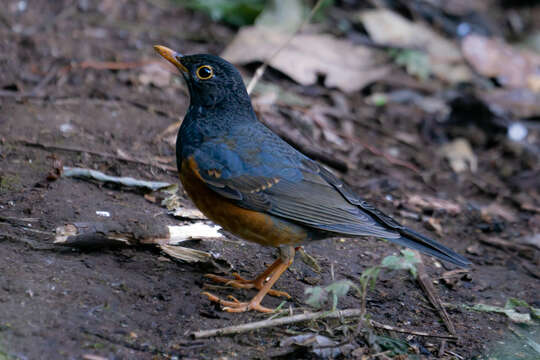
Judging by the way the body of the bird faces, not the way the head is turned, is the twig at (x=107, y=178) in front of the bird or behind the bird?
in front

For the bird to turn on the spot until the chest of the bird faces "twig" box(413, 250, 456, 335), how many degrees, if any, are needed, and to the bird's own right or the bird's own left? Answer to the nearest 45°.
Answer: approximately 180°

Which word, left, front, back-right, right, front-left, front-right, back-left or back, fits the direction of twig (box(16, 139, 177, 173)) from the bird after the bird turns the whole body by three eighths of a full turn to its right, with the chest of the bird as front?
left

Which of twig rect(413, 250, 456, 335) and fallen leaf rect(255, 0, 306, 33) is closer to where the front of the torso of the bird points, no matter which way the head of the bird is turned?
the fallen leaf

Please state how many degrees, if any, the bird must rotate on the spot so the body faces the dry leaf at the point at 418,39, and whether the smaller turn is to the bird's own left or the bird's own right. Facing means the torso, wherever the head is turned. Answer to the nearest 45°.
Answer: approximately 90° to the bird's own right

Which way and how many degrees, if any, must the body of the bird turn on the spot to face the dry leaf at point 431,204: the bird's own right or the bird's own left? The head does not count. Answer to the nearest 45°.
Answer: approximately 135° to the bird's own right

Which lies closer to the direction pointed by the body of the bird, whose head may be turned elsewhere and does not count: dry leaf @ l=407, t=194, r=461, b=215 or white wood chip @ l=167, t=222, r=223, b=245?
the white wood chip

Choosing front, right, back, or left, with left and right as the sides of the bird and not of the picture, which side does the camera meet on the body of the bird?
left

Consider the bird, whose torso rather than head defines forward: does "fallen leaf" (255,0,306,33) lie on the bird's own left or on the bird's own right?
on the bird's own right

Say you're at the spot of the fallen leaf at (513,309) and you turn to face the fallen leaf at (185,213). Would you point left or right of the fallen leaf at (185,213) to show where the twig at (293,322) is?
left

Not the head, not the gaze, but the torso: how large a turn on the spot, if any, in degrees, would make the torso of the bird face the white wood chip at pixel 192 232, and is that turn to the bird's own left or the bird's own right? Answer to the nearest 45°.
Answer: approximately 45° to the bird's own right
